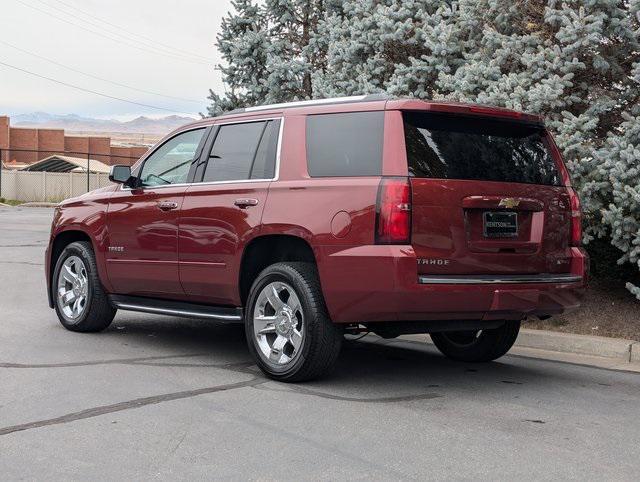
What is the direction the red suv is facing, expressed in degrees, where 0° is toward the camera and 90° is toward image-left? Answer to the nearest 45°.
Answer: approximately 135°

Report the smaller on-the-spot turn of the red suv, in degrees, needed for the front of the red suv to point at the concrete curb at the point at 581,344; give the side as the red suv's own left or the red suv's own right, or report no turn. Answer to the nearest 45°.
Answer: approximately 90° to the red suv's own right
